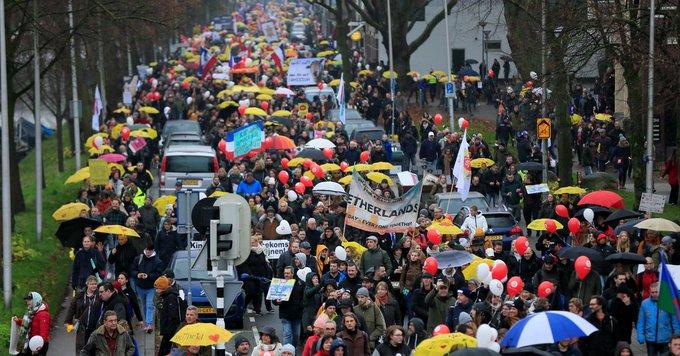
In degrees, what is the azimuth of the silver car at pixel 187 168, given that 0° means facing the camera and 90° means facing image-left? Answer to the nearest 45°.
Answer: approximately 180°

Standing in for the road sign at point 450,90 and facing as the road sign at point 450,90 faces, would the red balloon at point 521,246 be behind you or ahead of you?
ahead

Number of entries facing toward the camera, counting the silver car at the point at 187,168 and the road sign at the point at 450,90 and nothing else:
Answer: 1

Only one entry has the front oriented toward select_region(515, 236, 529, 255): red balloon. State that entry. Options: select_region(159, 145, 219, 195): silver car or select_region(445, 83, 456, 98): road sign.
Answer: the road sign

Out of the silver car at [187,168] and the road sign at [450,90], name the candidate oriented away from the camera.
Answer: the silver car

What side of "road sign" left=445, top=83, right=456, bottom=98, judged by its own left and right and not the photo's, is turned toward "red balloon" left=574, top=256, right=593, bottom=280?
front

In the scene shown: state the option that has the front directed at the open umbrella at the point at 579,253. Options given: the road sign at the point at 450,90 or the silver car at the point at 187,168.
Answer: the road sign

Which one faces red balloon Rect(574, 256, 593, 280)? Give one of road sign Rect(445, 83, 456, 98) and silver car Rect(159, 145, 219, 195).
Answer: the road sign

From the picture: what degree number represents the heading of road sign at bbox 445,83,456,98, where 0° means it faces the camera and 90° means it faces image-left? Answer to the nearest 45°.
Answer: approximately 0°
